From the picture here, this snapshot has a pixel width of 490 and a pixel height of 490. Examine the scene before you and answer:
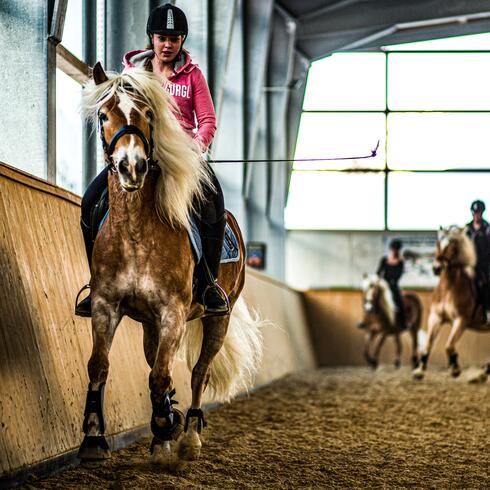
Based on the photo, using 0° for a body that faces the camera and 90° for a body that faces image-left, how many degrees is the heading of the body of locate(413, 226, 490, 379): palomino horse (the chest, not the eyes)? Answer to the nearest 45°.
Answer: approximately 45°

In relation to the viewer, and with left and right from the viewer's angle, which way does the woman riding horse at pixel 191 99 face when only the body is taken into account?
facing the viewer

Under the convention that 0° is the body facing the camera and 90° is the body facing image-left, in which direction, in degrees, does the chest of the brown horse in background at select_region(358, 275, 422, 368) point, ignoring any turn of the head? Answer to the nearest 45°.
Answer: approximately 45°

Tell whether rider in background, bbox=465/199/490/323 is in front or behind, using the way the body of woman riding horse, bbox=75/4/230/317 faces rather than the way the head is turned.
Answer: behind

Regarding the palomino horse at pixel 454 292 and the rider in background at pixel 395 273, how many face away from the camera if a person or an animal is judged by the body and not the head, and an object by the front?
0

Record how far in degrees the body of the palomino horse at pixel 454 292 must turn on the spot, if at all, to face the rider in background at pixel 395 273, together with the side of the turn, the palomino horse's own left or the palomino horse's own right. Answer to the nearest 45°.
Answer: approximately 135° to the palomino horse's own right

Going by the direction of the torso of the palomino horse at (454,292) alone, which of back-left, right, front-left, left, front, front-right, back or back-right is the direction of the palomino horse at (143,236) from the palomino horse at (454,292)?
front-left
